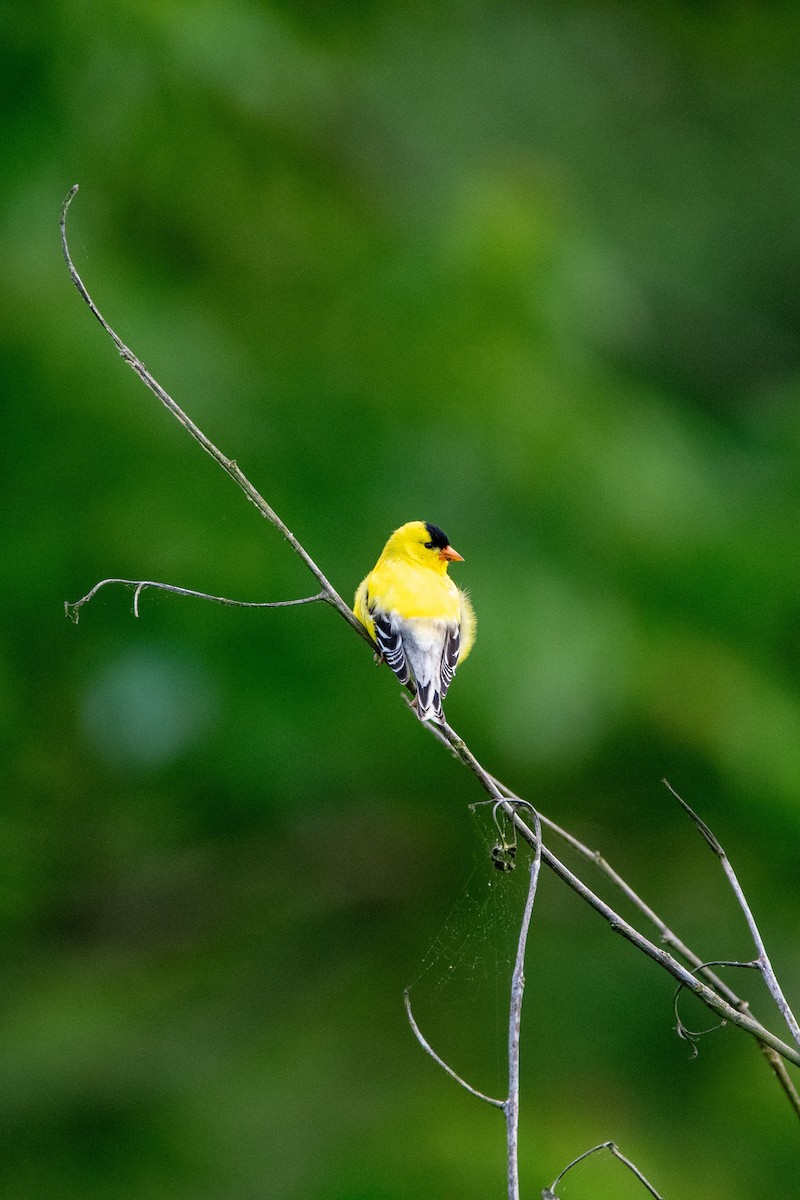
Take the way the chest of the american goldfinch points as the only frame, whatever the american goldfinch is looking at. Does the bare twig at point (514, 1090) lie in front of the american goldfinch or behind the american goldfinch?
behind

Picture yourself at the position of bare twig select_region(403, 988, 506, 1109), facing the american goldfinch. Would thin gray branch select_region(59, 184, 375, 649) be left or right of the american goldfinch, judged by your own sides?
left

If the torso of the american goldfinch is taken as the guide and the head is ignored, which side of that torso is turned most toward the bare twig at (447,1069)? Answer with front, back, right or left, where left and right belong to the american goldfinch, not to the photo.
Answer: back

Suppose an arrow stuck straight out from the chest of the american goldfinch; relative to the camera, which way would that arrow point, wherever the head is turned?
away from the camera
